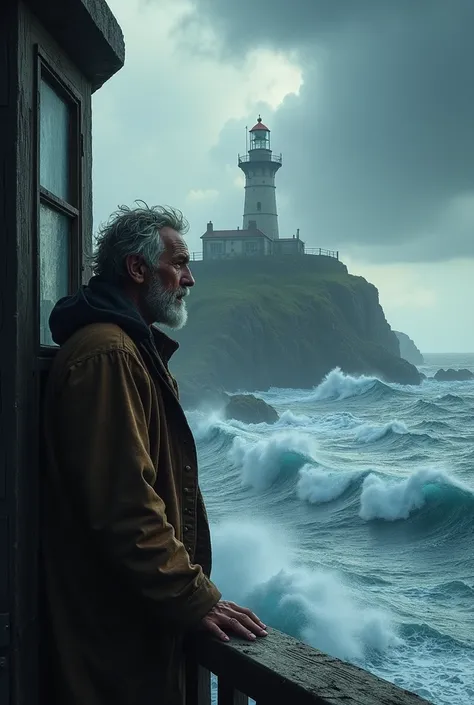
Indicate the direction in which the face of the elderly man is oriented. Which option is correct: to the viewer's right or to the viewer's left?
to the viewer's right

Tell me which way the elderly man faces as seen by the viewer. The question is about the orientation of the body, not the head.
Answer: to the viewer's right
